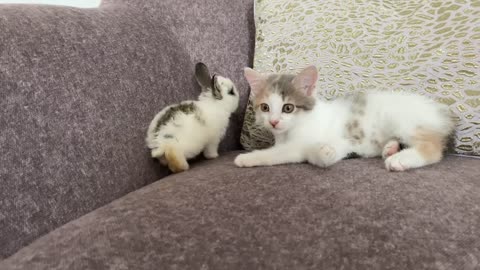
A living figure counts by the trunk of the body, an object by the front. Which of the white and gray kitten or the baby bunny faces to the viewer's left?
the white and gray kitten

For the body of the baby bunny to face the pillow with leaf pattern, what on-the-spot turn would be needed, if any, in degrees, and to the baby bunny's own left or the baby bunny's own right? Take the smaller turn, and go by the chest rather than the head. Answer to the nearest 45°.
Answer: approximately 45° to the baby bunny's own right

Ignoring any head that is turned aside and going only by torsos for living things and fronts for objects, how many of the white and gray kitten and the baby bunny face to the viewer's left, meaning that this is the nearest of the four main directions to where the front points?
1

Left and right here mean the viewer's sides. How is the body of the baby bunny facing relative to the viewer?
facing away from the viewer and to the right of the viewer

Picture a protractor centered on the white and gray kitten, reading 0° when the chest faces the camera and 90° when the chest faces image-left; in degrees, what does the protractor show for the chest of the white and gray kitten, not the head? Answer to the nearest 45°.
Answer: approximately 90°
